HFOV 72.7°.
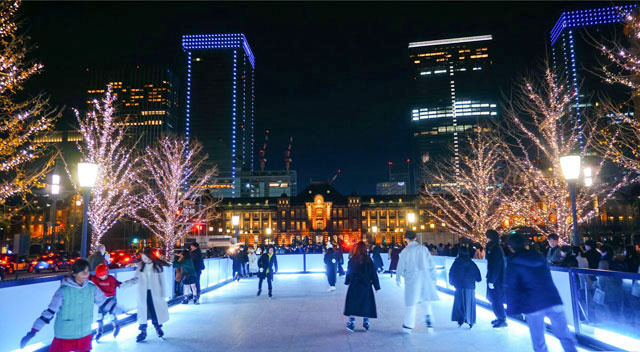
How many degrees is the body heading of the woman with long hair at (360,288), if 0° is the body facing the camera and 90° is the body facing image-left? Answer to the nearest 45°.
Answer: approximately 180°

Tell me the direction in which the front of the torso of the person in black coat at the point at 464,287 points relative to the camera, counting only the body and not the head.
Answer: away from the camera

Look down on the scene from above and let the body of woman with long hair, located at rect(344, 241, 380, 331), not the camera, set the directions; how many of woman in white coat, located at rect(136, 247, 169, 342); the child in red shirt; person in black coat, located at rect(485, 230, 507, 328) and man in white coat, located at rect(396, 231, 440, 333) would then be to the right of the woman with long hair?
2

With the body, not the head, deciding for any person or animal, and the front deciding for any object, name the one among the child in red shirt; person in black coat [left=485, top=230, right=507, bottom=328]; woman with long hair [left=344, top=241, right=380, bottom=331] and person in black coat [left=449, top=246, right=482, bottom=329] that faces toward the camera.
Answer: the child in red shirt

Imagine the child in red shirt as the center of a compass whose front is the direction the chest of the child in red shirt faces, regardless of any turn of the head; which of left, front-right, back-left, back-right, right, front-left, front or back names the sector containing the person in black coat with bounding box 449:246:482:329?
left

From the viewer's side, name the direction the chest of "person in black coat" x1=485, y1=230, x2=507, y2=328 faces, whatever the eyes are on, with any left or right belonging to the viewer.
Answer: facing to the left of the viewer

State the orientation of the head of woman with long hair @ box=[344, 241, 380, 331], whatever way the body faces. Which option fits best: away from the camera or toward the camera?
away from the camera

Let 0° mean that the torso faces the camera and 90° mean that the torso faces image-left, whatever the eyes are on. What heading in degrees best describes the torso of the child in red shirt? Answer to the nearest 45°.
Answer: approximately 0°

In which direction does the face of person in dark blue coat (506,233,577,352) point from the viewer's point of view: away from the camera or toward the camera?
away from the camera

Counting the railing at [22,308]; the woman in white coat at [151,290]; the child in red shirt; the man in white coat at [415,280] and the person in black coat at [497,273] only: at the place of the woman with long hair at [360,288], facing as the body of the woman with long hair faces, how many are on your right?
2
